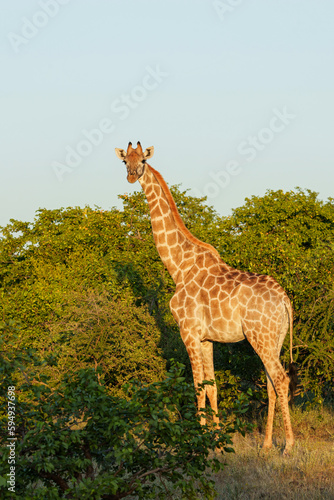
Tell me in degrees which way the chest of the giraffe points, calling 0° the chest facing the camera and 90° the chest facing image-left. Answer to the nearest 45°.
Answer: approximately 90°
